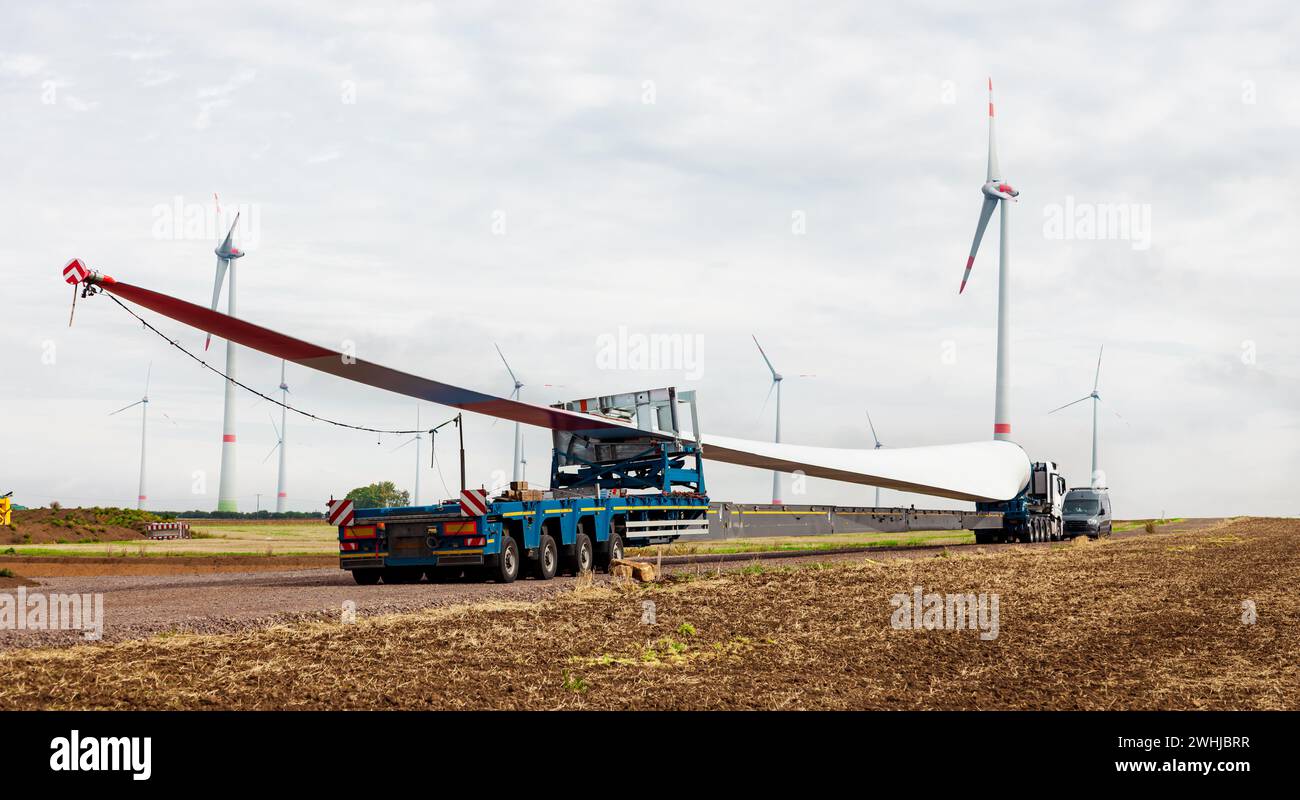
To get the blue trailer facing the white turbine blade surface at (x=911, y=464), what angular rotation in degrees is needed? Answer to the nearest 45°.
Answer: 0° — it already faces it

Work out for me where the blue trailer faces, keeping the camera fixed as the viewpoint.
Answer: facing away from the viewer and to the right of the viewer
